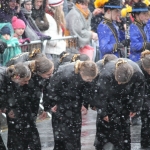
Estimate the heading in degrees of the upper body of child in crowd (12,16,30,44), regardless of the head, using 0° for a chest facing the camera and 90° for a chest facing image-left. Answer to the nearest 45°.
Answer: approximately 315°

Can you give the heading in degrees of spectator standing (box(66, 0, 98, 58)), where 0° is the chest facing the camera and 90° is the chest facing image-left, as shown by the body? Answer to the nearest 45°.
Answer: approximately 315°

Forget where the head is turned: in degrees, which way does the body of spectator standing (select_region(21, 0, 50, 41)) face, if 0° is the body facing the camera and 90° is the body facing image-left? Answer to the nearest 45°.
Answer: approximately 315°
